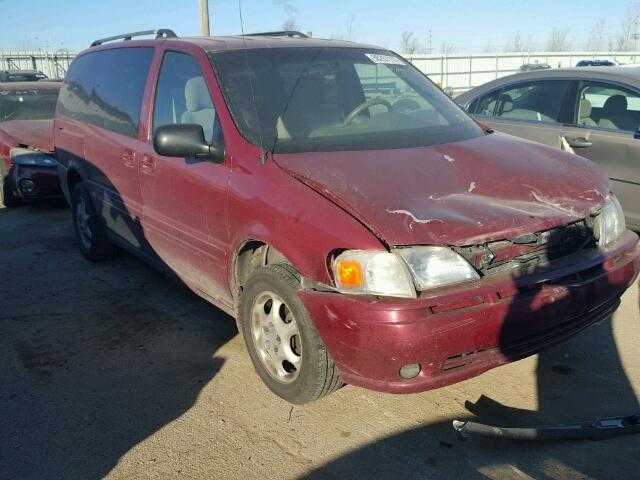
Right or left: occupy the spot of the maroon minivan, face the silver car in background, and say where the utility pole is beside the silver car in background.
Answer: left

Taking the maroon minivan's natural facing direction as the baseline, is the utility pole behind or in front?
behind

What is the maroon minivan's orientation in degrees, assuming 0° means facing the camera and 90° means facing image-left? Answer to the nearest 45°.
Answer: approximately 315°

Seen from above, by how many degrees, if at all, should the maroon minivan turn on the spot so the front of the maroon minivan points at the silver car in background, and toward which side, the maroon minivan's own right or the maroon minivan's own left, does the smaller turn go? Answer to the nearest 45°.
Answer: approximately 90° to the maroon minivan's own left
